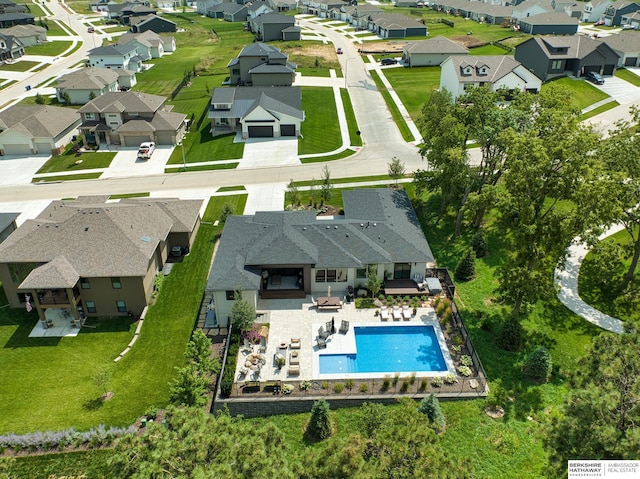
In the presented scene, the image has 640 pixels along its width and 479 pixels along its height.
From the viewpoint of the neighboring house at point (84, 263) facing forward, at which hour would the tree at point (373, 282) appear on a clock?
The tree is roughly at 4 o'clock from the neighboring house.

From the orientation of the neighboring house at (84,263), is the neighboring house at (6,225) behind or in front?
in front

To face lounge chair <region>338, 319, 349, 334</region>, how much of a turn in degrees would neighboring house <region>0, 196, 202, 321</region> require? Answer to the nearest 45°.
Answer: approximately 135° to its right

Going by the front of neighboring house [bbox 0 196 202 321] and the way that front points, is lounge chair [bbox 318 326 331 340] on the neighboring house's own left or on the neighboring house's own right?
on the neighboring house's own right

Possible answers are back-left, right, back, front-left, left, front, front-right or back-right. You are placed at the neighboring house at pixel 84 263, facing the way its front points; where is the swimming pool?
back-right

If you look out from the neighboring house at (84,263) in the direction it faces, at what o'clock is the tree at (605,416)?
The tree is roughly at 5 o'clock from the neighboring house.

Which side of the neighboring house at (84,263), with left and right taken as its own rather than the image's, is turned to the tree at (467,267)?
right

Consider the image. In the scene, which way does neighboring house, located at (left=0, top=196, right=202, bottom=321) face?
away from the camera

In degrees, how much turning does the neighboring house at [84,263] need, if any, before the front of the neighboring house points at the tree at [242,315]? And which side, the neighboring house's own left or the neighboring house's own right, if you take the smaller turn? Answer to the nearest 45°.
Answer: approximately 135° to the neighboring house's own right

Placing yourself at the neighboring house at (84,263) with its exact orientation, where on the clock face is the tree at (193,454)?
The tree is roughly at 6 o'clock from the neighboring house.
